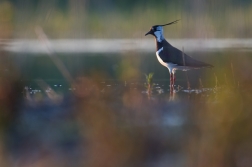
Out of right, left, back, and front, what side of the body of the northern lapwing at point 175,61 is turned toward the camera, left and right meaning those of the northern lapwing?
left
